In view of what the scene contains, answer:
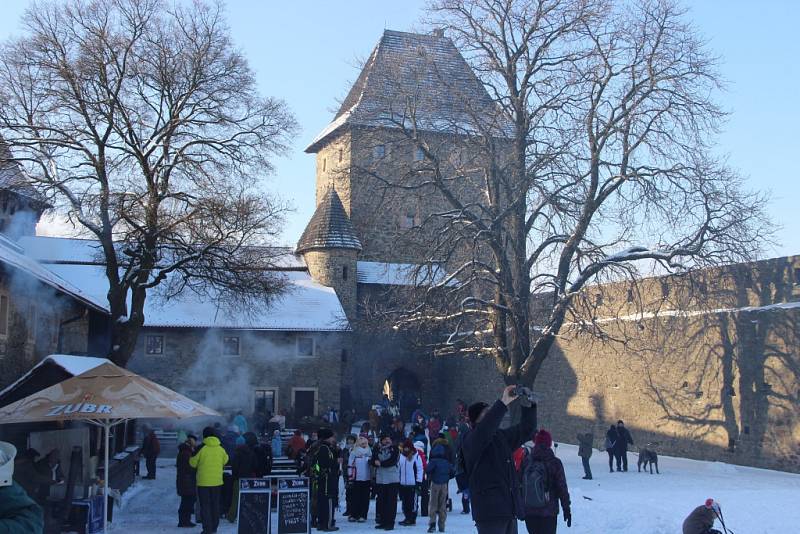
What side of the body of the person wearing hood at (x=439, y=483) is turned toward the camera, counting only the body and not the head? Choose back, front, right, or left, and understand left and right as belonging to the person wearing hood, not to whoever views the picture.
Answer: back

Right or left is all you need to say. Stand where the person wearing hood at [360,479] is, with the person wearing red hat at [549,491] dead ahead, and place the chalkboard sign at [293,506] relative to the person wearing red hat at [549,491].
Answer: right

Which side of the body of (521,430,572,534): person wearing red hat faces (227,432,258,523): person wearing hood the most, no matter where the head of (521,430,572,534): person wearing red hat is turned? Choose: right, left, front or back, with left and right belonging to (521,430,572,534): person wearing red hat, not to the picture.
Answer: left

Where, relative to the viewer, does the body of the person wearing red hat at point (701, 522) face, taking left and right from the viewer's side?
facing to the right of the viewer

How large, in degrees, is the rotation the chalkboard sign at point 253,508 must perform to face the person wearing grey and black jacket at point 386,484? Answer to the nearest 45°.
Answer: approximately 135° to its left

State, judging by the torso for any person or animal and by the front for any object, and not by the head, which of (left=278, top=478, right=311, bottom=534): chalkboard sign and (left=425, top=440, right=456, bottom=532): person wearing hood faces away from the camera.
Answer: the person wearing hood

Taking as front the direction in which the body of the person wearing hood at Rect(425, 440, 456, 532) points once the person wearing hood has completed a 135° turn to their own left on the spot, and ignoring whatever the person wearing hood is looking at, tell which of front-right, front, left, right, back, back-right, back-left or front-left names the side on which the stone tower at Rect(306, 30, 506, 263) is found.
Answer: back-right

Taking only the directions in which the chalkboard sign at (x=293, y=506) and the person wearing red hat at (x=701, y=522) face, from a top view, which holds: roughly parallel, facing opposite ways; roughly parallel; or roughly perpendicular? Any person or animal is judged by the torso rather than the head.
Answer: roughly perpendicular

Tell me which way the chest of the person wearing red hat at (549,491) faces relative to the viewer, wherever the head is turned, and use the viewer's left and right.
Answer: facing away from the viewer and to the right of the viewer

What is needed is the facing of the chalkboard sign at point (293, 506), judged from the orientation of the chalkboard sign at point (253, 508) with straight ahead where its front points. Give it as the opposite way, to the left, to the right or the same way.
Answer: the same way

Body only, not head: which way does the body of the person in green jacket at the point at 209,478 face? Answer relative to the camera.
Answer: away from the camera

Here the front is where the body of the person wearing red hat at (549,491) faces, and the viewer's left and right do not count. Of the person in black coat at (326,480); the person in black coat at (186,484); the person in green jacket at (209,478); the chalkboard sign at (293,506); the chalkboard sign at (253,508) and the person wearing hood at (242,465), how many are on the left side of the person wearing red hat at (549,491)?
6

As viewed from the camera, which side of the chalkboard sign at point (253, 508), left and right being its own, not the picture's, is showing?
front

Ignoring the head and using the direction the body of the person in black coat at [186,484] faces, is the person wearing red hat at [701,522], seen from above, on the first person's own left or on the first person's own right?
on the first person's own right

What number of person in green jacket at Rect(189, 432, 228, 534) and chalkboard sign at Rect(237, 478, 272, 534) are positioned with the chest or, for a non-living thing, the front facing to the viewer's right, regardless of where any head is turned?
0
